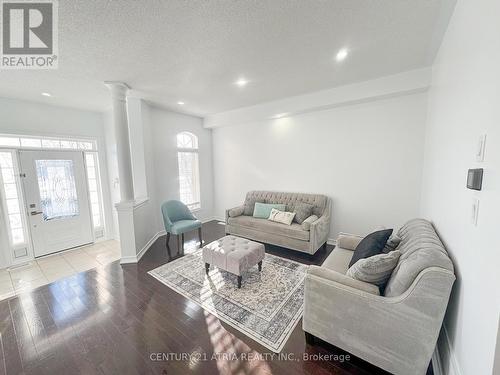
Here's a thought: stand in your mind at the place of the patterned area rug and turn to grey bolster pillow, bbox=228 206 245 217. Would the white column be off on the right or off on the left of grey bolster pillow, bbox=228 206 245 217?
left

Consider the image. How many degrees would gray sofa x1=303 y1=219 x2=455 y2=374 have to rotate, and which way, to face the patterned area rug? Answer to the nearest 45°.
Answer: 0° — it already faces it

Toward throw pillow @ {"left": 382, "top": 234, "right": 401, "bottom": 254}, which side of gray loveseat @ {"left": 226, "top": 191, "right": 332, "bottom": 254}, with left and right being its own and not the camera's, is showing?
left

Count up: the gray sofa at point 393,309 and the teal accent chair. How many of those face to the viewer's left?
1

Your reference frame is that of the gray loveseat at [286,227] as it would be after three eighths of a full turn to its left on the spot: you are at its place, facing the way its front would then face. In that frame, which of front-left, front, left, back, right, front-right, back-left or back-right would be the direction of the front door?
back

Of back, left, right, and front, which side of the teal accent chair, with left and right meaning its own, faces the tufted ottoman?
front

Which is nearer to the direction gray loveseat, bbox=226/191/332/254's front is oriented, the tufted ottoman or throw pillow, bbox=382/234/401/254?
the tufted ottoman

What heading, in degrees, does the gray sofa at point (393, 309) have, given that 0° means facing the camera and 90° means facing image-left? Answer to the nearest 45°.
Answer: approximately 90°

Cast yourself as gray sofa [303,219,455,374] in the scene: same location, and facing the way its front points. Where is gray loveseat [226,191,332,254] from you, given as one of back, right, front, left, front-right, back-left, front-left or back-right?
front-right

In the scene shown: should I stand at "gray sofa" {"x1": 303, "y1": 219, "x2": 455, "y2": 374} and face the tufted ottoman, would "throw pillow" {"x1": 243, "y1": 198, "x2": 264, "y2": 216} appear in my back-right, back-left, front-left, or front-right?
front-right

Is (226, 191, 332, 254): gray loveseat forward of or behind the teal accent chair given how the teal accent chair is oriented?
forward

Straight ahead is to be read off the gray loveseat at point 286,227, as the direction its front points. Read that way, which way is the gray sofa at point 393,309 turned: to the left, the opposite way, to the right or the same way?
to the right

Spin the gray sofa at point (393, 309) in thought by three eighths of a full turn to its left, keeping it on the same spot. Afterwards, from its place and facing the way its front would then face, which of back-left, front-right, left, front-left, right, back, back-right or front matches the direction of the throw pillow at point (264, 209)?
back

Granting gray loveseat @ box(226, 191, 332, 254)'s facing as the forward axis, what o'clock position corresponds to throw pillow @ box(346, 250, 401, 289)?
The throw pillow is roughly at 10 o'clock from the gray loveseat.

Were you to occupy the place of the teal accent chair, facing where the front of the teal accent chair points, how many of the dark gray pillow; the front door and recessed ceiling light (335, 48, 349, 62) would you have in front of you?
2

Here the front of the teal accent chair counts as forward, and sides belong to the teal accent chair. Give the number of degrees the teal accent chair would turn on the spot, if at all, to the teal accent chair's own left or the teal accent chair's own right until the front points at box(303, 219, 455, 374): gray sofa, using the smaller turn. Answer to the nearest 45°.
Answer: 0° — it already faces it

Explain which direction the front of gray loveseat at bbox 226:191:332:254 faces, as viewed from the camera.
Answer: facing the viewer and to the left of the viewer

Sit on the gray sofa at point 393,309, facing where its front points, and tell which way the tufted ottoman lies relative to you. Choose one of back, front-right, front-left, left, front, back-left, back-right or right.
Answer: front

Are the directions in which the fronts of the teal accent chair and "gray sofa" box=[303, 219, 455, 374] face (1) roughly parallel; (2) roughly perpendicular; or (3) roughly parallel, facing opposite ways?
roughly parallel, facing opposite ways

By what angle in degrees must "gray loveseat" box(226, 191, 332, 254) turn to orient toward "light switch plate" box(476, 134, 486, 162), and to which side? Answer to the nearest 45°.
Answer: approximately 45° to its left

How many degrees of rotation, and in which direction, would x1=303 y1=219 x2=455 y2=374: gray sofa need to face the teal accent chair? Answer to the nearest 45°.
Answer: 0° — it already faces it
